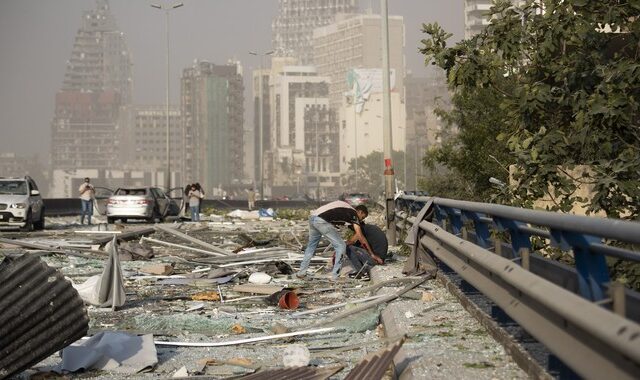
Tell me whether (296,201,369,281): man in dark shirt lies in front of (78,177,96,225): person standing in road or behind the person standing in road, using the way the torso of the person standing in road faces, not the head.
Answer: in front

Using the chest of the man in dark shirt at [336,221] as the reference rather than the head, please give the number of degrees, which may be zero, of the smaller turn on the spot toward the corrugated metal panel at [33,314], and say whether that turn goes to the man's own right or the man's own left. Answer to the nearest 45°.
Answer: approximately 90° to the man's own right

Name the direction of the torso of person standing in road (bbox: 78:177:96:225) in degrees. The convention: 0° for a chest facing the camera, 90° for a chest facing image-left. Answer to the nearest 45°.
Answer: approximately 0°

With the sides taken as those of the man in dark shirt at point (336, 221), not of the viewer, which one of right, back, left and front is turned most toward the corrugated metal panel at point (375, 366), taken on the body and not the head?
right

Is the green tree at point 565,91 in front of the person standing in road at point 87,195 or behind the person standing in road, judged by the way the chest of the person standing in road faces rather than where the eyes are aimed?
in front

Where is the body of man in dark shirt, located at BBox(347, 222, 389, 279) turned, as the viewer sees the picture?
to the viewer's left

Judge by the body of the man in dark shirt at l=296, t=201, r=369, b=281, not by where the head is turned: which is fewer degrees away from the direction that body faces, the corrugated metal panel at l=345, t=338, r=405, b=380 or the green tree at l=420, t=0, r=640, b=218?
the green tree

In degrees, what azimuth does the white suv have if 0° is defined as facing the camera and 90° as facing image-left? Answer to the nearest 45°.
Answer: approximately 45°

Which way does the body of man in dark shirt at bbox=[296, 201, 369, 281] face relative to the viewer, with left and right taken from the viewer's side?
facing to the right of the viewer
